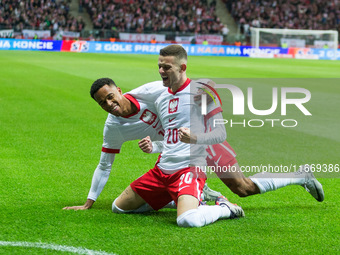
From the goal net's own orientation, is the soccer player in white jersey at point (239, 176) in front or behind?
in front

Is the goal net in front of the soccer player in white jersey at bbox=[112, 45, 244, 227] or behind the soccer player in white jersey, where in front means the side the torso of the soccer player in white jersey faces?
behind

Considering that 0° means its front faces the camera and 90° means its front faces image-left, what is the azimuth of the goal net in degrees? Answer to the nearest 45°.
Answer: approximately 0°

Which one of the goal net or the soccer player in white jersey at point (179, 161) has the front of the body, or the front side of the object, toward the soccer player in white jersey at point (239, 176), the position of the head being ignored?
the goal net

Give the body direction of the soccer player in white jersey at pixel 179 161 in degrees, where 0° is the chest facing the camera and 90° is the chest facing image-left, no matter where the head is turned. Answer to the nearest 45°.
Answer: approximately 45°

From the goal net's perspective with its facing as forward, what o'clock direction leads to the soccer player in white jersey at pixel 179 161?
The soccer player in white jersey is roughly at 12 o'clock from the goal net.

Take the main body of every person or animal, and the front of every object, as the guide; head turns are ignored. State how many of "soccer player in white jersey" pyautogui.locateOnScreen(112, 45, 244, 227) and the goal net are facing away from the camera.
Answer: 0
